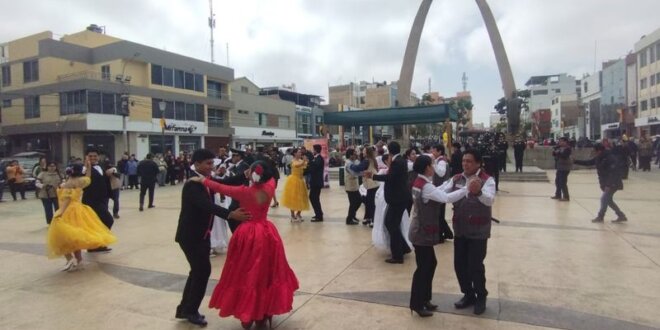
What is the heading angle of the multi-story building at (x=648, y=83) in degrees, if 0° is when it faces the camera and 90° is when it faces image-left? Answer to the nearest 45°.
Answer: approximately 45°

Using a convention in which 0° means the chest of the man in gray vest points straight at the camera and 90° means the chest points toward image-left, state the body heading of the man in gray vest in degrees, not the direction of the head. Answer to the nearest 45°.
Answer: approximately 45°

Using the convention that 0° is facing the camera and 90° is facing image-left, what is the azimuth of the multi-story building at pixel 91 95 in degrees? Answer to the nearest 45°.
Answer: approximately 315°

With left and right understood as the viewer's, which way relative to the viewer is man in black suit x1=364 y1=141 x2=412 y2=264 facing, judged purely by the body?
facing to the left of the viewer

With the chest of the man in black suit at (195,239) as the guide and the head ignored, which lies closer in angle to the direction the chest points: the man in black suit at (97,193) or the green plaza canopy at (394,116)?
the green plaza canopy

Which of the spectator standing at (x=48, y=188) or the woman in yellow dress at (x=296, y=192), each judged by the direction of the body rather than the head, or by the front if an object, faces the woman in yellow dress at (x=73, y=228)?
the spectator standing

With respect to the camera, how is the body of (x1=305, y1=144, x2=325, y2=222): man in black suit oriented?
to the viewer's left
